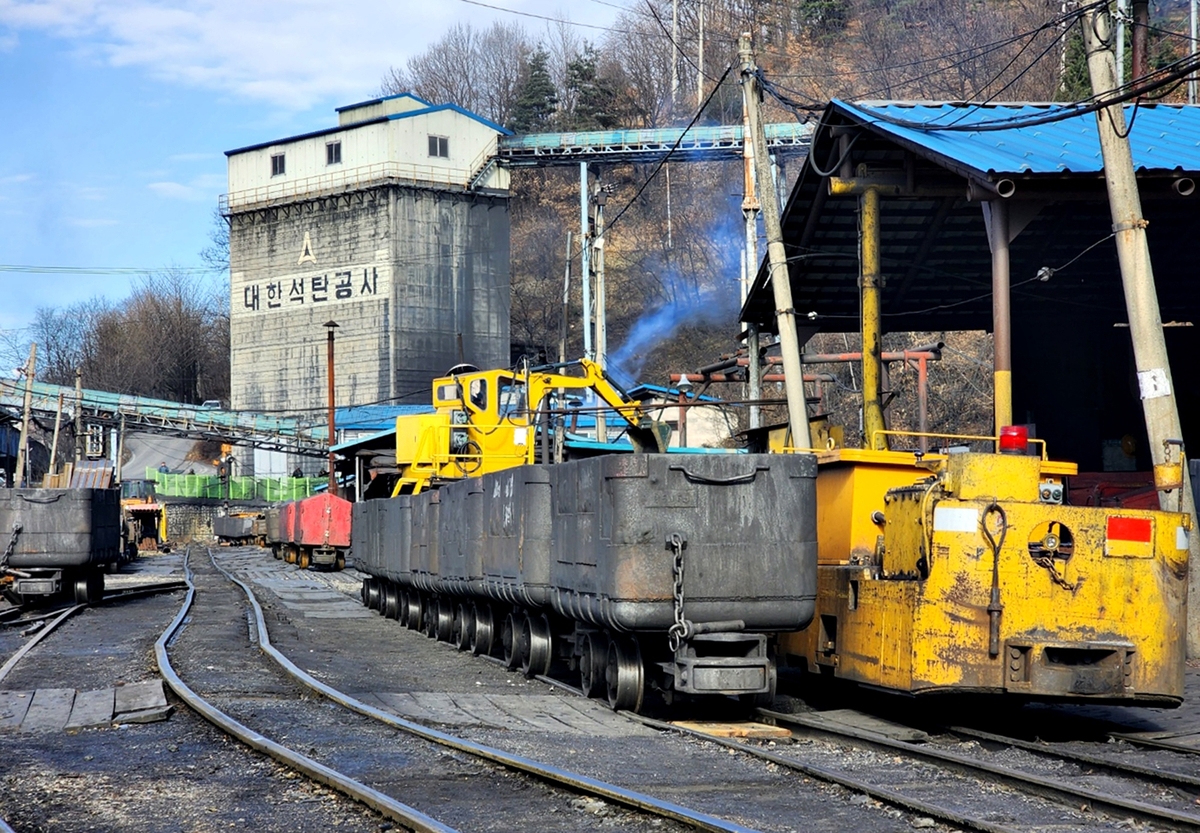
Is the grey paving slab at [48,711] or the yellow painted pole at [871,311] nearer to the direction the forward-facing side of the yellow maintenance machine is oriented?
the yellow painted pole

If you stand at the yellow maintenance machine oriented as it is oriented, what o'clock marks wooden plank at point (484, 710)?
The wooden plank is roughly at 3 o'clock from the yellow maintenance machine.

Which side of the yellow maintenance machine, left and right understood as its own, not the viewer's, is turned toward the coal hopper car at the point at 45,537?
back

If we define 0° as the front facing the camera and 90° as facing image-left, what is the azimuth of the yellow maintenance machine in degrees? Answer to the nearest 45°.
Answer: approximately 270°

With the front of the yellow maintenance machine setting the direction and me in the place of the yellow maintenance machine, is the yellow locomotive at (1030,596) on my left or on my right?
on my right

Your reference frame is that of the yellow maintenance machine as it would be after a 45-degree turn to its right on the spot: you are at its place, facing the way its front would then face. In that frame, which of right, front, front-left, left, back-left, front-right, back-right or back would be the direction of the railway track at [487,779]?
front-right

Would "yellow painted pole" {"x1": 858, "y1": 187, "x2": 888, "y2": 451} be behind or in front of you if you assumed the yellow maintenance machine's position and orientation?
in front

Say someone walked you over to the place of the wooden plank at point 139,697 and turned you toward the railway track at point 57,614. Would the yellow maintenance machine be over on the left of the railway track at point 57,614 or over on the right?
right

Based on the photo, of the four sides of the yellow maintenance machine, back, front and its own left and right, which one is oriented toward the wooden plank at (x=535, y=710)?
right

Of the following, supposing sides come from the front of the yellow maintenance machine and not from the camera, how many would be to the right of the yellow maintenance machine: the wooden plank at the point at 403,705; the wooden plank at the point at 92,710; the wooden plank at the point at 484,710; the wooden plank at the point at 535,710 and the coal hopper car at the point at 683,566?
5

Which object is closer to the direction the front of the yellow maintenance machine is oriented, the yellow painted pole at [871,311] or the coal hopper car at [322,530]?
the yellow painted pole

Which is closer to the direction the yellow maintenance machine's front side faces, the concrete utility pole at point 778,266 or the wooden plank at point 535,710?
the concrete utility pole

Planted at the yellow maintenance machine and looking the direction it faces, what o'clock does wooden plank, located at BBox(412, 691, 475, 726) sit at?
The wooden plank is roughly at 3 o'clock from the yellow maintenance machine.
